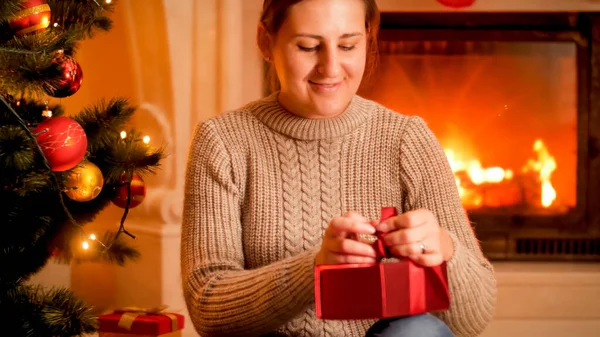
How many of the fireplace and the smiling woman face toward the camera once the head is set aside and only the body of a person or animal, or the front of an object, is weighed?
2

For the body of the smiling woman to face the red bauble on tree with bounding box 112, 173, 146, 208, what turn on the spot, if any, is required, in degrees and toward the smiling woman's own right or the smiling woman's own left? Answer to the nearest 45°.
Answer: approximately 135° to the smiling woman's own right

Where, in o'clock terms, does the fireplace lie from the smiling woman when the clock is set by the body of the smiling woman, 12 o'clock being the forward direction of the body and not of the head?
The fireplace is roughly at 7 o'clock from the smiling woman.

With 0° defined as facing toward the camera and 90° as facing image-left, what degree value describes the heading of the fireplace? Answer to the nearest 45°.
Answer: approximately 0°

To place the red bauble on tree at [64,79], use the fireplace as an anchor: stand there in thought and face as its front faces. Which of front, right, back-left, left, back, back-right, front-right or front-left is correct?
front-right

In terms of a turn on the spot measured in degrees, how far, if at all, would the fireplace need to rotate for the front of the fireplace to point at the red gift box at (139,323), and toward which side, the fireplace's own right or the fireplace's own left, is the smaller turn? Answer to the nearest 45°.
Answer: approximately 45° to the fireplace's own right
